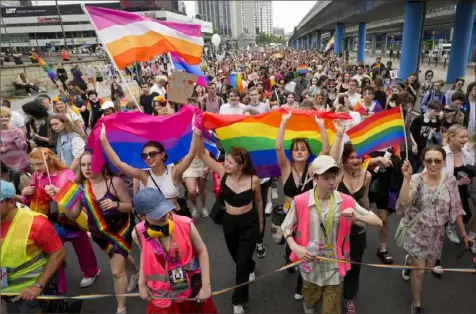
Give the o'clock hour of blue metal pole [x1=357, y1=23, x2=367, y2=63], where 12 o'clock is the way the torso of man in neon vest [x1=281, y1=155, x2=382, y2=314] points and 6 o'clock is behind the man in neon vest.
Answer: The blue metal pole is roughly at 6 o'clock from the man in neon vest.

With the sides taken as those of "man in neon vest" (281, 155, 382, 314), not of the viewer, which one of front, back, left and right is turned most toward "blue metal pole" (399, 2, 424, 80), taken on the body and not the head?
back

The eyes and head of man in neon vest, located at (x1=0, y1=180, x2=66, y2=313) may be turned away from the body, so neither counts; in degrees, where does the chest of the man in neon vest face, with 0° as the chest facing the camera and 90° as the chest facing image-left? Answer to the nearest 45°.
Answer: approximately 45°

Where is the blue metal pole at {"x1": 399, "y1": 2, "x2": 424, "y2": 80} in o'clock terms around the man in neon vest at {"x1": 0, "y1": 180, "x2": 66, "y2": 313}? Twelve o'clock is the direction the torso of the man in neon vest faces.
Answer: The blue metal pole is roughly at 7 o'clock from the man in neon vest.

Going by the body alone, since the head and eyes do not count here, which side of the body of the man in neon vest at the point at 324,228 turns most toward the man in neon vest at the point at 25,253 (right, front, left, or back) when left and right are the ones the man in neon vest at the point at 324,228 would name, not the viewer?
right

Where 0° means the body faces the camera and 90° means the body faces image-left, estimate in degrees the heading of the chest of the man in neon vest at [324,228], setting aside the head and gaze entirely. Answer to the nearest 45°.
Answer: approximately 0°
